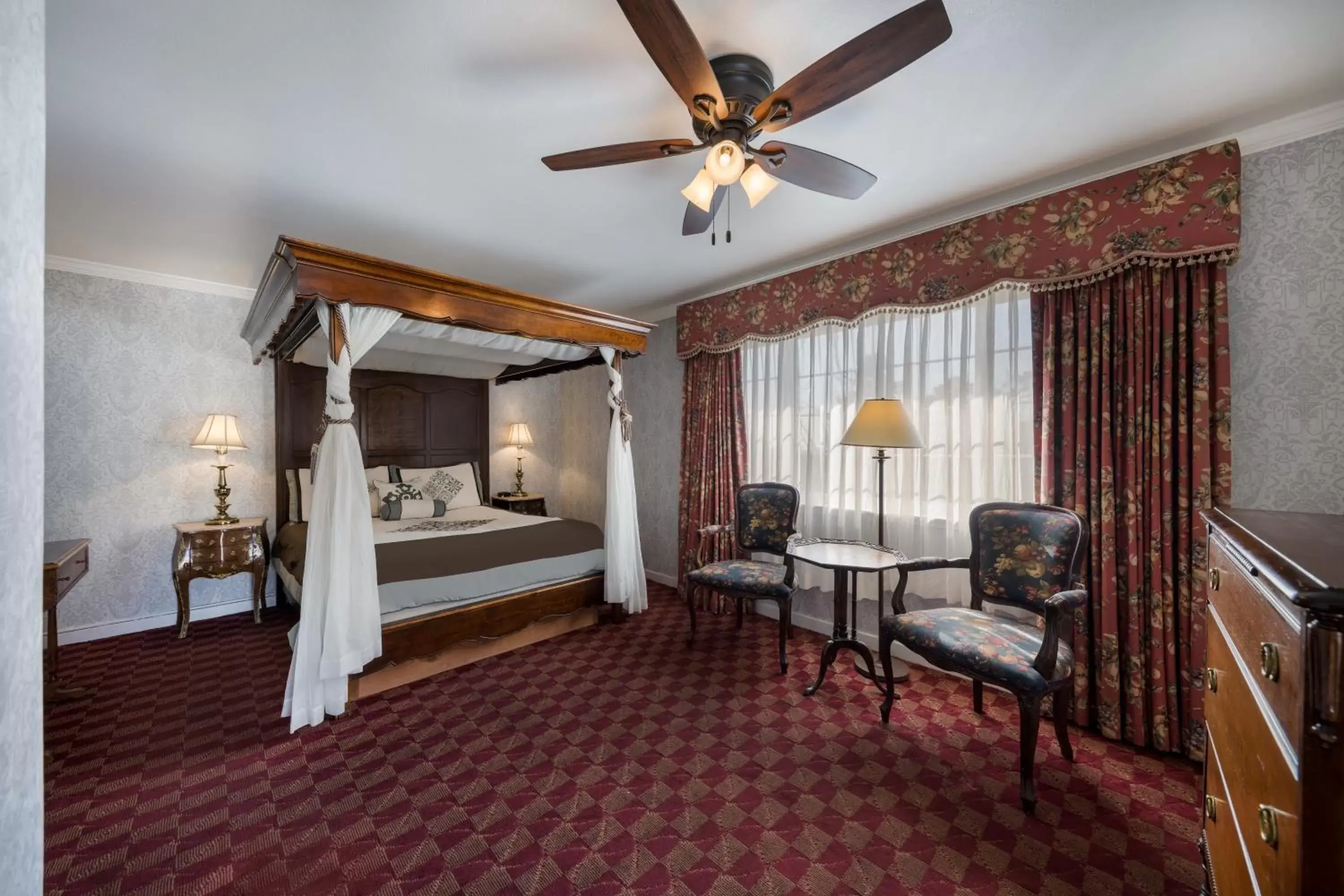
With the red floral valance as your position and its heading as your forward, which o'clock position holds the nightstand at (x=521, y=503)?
The nightstand is roughly at 2 o'clock from the red floral valance.

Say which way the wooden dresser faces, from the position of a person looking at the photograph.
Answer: facing to the left of the viewer

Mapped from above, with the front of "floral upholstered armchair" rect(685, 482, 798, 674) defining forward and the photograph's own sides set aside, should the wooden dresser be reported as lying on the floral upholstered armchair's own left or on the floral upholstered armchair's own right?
on the floral upholstered armchair's own left

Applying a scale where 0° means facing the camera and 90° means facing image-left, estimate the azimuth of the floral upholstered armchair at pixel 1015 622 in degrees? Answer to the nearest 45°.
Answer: approximately 45°

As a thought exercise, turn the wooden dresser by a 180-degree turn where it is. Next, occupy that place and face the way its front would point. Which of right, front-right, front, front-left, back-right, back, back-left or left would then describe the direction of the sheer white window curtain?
back-left

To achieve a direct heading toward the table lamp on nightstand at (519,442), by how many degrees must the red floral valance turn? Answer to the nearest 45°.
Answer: approximately 45° to its right

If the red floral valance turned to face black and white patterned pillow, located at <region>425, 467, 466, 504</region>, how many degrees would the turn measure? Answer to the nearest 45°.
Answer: approximately 45° to its right

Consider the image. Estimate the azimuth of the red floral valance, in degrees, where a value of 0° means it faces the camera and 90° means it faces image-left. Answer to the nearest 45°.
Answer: approximately 45°

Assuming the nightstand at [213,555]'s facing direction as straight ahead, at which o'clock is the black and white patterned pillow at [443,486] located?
The black and white patterned pillow is roughly at 9 o'clock from the nightstand.

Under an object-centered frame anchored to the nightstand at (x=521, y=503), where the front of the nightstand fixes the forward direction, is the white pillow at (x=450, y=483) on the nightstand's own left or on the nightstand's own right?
on the nightstand's own right
